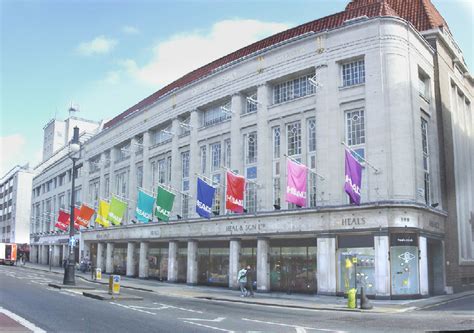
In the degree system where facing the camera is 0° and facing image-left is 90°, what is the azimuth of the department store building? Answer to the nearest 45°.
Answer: approximately 45°

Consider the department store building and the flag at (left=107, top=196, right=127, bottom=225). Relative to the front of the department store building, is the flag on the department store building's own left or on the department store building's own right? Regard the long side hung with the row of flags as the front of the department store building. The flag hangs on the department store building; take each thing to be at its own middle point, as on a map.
on the department store building's own right

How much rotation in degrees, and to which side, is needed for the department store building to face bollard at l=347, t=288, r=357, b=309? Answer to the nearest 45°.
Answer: approximately 45° to its left
